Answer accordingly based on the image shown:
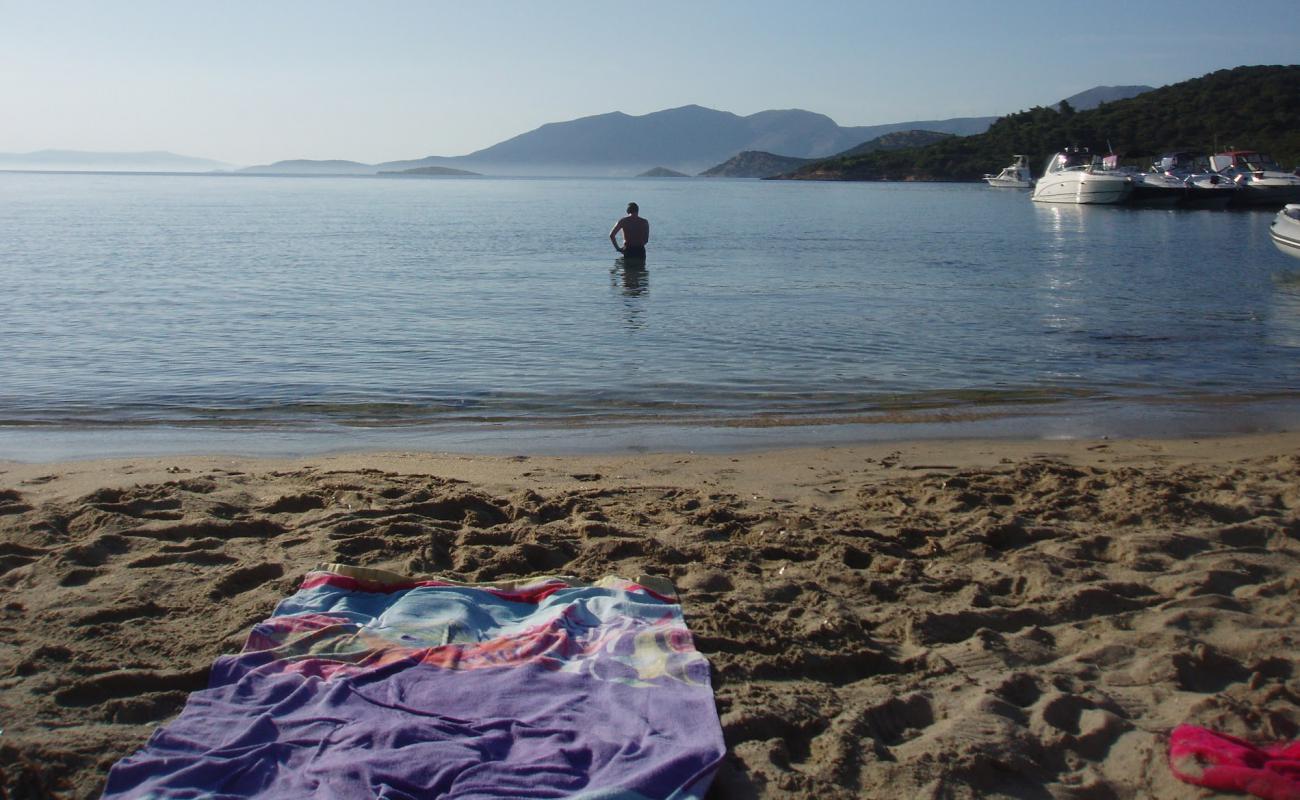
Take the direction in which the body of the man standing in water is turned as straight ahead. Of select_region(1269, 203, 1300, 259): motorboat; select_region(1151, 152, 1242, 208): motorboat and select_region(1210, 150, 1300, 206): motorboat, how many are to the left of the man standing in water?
0

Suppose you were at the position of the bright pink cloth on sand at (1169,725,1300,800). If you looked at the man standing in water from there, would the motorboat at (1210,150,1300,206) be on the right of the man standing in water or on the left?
right

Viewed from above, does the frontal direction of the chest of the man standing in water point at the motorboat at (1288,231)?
no

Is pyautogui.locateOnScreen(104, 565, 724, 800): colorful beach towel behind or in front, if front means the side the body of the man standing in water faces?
behind

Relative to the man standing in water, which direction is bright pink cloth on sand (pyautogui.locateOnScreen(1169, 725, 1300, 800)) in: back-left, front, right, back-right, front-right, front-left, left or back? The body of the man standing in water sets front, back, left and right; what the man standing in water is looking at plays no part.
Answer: back

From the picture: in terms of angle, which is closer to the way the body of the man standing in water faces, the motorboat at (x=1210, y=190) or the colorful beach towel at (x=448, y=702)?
the motorboat

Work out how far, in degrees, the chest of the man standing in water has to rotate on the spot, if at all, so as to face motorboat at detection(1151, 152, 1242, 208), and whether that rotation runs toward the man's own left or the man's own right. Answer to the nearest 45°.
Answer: approximately 45° to the man's own right

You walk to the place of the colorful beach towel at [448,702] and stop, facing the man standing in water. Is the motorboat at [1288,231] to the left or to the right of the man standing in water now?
right

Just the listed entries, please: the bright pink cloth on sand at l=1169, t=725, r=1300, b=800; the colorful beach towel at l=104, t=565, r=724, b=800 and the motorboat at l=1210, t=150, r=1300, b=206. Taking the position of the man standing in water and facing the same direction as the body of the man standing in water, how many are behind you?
2

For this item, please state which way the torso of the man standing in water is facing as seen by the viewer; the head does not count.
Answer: away from the camera

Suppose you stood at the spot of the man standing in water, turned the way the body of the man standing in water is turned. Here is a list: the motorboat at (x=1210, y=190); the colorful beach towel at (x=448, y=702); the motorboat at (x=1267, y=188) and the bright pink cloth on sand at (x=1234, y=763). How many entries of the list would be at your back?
2

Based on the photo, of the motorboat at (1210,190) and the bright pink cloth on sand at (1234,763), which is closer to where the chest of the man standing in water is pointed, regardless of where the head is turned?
the motorboat
